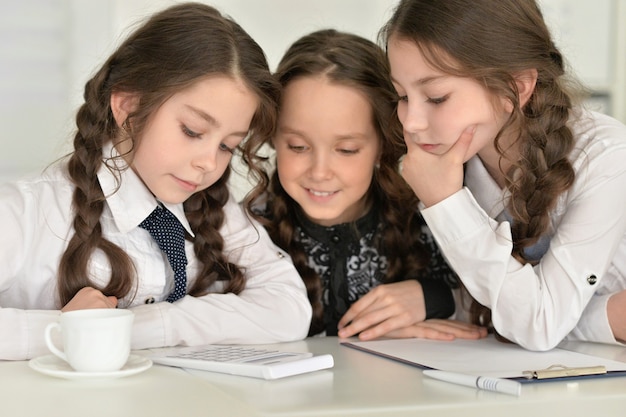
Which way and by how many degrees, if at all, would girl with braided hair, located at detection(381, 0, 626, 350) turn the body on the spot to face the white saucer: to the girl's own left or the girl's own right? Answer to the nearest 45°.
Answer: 0° — they already face it

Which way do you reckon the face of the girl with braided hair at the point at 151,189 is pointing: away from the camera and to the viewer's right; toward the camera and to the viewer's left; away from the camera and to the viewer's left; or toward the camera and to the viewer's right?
toward the camera and to the viewer's right

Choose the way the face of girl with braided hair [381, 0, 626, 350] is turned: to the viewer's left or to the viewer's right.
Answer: to the viewer's left

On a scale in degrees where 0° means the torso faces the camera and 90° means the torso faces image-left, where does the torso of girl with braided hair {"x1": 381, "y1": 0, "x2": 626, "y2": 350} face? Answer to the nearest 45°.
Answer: approximately 45°

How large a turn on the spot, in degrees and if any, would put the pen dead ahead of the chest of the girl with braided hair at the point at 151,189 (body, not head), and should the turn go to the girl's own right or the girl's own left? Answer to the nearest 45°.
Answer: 0° — they already face it
